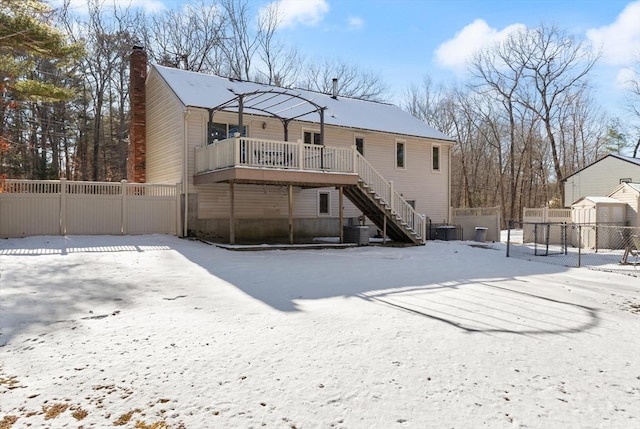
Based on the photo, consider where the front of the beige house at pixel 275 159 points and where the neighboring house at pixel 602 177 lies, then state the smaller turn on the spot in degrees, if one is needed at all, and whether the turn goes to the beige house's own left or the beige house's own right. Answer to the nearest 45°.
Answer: approximately 90° to the beige house's own right

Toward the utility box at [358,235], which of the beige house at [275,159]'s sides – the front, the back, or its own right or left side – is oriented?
back

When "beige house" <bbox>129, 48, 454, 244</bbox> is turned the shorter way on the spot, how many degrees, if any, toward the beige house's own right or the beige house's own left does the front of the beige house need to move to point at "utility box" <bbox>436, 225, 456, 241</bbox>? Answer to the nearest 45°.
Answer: approximately 135° to the beige house's own right

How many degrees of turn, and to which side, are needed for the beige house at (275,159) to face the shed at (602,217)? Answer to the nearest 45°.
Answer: approximately 135° to its right

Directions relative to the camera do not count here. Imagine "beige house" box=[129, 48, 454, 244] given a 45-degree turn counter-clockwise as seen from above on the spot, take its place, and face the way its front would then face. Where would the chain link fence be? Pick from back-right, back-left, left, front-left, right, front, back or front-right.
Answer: back

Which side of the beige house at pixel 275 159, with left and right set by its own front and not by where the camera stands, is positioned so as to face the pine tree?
left

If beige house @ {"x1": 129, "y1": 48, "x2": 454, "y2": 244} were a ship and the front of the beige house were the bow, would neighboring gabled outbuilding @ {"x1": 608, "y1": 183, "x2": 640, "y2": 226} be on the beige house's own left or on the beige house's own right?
on the beige house's own right

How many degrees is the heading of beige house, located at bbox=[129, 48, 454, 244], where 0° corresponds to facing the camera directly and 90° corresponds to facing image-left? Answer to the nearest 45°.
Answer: approximately 135°
